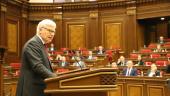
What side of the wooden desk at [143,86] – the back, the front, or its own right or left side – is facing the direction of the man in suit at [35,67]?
front

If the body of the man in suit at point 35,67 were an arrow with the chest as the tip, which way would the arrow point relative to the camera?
to the viewer's right

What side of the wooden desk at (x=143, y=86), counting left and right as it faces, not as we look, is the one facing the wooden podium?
front

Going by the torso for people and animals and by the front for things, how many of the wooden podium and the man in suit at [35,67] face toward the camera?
0

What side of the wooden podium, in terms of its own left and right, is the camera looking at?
right

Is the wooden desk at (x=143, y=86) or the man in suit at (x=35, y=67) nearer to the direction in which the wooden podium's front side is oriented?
the wooden desk

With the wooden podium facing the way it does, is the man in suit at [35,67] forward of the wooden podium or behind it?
behind
